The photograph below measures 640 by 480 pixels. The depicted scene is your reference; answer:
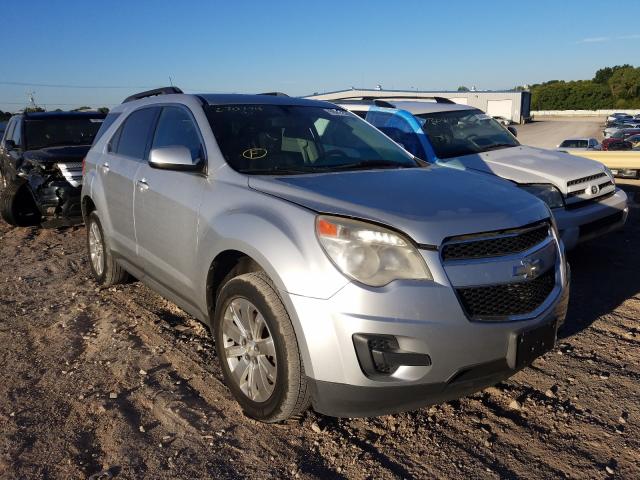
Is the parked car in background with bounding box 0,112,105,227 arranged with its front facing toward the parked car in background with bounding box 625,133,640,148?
no

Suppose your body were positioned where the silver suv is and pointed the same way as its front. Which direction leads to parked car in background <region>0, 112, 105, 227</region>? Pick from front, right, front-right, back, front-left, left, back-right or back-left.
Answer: back

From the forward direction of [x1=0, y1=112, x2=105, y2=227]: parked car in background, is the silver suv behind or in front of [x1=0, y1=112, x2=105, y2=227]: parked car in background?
in front

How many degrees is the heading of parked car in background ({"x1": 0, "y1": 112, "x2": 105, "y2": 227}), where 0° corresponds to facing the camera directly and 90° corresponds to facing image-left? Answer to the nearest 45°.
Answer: approximately 315°

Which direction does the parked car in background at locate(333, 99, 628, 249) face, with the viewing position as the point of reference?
facing the viewer and to the right of the viewer

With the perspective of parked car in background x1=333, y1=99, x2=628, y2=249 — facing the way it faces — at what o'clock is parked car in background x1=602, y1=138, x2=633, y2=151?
parked car in background x1=602, y1=138, x2=633, y2=151 is roughly at 8 o'clock from parked car in background x1=333, y1=99, x2=628, y2=249.

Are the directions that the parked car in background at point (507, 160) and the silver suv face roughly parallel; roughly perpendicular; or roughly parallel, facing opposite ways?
roughly parallel

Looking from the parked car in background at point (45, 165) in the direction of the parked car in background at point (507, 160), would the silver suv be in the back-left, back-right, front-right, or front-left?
front-right

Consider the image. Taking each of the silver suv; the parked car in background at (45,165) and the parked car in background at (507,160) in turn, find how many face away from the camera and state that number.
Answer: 0

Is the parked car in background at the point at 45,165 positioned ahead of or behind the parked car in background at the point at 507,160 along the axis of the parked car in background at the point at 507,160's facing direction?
behind

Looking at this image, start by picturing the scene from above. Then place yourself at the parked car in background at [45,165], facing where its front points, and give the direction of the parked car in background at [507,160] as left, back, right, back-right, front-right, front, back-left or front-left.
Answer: front

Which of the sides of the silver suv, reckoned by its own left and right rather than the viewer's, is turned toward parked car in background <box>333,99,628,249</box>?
left

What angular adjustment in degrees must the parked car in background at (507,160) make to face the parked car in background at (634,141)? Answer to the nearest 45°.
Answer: approximately 135° to its left

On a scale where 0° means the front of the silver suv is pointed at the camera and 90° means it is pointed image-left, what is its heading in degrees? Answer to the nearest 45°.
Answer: approximately 315°
